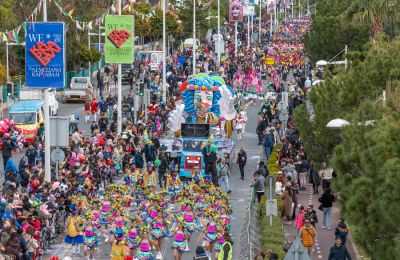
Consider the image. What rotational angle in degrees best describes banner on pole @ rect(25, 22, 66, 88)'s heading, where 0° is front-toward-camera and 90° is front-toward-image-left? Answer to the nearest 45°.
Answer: approximately 0°

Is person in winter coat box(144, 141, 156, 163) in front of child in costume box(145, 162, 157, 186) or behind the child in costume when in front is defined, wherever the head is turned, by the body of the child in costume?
behind

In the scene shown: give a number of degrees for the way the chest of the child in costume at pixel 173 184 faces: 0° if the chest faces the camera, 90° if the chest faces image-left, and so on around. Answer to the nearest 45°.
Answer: approximately 0°

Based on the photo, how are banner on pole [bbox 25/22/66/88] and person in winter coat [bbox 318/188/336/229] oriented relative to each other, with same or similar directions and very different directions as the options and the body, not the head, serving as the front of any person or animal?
very different directions

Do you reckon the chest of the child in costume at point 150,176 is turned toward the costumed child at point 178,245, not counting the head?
yes

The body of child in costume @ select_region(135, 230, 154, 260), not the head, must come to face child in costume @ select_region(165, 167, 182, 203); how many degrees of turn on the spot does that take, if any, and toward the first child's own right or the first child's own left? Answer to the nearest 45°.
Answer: approximately 180°

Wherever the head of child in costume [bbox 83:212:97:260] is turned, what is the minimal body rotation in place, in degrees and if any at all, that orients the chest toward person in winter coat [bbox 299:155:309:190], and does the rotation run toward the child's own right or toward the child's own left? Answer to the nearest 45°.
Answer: approximately 135° to the child's own left

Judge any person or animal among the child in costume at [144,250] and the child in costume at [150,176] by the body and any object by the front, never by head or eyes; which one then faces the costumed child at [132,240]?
the child in costume at [150,176]
